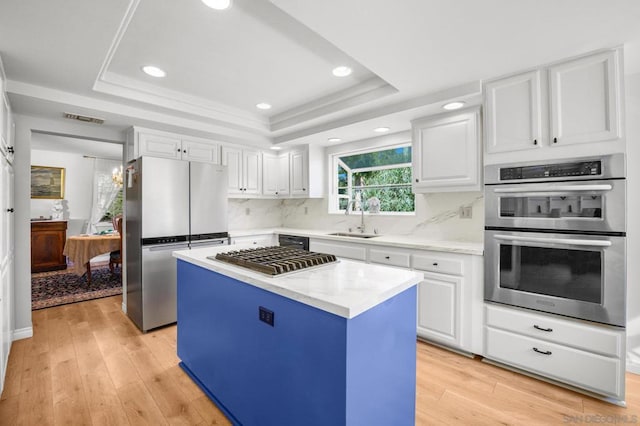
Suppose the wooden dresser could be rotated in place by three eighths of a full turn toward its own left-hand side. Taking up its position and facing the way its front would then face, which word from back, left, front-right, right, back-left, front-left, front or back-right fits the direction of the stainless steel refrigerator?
back-right

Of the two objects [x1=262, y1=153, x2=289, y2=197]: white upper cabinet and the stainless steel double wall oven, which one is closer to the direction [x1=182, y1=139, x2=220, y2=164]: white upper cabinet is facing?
the stainless steel double wall oven

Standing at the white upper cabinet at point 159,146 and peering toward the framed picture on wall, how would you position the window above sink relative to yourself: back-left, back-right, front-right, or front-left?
back-right

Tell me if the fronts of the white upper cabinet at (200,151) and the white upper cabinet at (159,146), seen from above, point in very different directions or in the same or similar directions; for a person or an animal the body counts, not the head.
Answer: same or similar directions

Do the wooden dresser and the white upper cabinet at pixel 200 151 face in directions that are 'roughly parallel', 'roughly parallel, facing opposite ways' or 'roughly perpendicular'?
roughly parallel

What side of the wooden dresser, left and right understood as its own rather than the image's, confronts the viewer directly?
front

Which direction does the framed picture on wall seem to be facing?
toward the camera

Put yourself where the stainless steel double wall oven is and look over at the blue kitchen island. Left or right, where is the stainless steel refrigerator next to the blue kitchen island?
right

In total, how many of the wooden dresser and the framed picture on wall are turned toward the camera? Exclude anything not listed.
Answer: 2

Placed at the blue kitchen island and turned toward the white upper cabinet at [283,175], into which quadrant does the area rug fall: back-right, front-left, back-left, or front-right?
front-left

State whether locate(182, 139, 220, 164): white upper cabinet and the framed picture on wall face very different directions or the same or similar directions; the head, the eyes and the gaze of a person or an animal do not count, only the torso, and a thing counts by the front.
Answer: same or similar directions

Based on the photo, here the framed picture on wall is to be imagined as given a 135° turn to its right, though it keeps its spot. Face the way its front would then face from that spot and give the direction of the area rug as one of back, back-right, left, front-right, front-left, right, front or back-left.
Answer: back-left

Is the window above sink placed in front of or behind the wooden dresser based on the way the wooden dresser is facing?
in front

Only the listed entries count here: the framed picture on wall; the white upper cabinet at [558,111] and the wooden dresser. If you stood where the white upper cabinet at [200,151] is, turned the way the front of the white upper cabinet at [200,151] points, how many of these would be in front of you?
1

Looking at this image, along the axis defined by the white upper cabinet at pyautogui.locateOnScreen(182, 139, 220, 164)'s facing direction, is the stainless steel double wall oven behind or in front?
in front

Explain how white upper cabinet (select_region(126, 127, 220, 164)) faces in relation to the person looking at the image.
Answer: facing the viewer and to the right of the viewer
